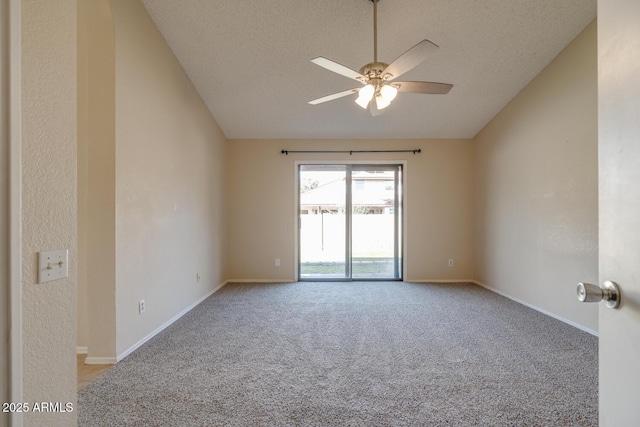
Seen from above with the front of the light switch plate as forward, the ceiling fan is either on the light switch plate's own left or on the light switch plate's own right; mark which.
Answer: on the light switch plate's own left

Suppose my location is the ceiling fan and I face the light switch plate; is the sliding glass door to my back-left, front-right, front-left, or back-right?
back-right

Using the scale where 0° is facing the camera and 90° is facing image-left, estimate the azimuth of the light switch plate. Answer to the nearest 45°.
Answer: approximately 315°

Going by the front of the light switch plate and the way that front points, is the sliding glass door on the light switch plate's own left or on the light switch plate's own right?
on the light switch plate's own left
